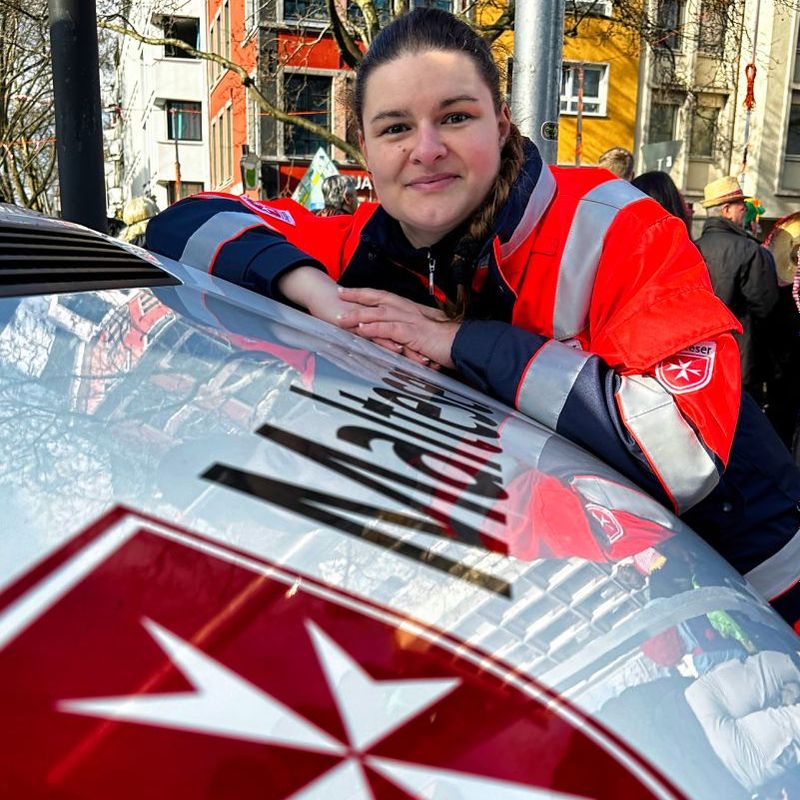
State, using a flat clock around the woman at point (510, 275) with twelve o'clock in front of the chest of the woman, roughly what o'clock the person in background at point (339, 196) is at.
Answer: The person in background is roughly at 4 o'clock from the woman.

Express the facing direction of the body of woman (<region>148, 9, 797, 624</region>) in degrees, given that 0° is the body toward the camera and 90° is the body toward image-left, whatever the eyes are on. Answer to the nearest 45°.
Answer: approximately 45°

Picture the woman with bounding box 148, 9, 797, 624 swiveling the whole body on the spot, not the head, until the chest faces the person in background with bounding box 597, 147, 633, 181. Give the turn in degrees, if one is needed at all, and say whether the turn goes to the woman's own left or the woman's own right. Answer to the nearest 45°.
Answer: approximately 135° to the woman's own right

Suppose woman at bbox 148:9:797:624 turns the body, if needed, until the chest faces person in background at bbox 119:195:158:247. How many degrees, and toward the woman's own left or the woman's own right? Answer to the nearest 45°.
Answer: approximately 90° to the woman's own right

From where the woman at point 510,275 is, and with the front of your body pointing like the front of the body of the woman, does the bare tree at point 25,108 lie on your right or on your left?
on your right

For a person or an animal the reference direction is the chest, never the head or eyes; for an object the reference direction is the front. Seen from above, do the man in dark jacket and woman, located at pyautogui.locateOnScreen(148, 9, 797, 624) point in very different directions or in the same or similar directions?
very different directions
